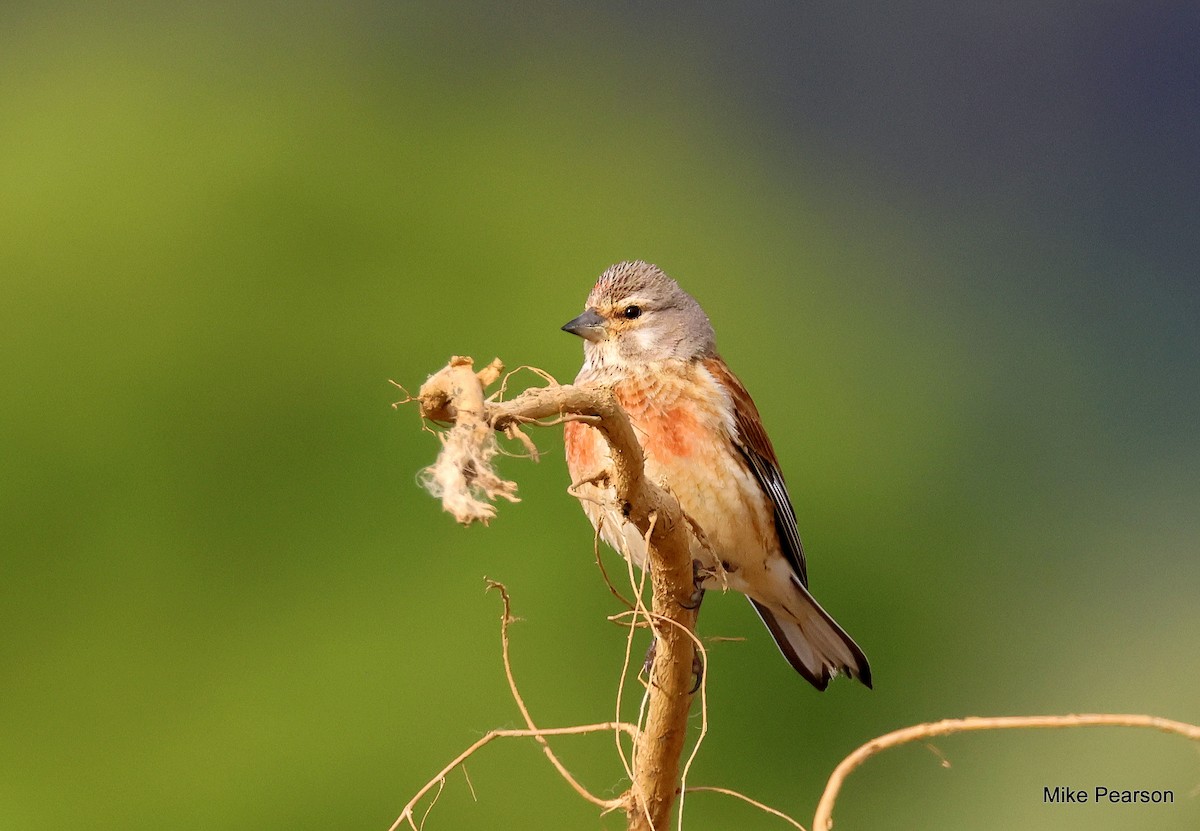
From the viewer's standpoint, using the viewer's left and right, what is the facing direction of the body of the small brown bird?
facing the viewer and to the left of the viewer

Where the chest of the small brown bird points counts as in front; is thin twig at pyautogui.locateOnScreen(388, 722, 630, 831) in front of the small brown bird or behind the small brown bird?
in front

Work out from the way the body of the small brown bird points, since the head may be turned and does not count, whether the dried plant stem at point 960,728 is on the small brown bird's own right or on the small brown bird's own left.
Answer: on the small brown bird's own left
